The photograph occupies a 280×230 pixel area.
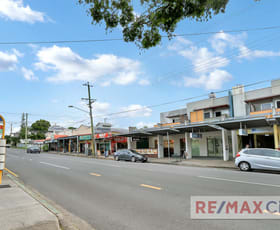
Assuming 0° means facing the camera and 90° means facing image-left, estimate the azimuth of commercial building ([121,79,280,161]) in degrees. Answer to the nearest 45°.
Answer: approximately 45°

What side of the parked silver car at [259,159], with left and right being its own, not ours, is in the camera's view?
right
